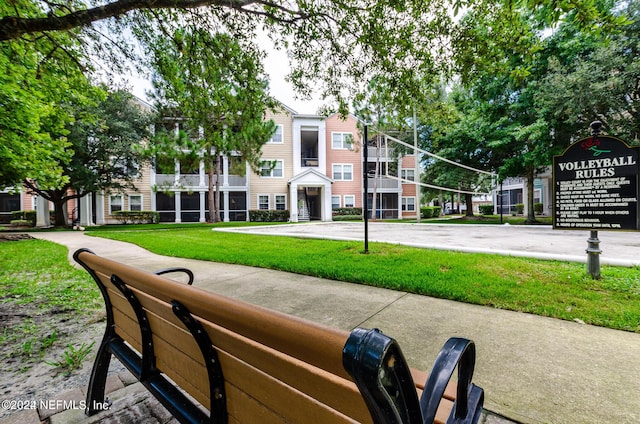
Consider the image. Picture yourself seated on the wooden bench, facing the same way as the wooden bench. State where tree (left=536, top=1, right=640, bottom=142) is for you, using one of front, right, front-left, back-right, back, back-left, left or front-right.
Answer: front

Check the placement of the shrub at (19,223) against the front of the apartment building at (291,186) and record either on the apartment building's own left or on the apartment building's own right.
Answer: on the apartment building's own right

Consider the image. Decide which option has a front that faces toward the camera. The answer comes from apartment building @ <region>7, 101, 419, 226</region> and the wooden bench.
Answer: the apartment building

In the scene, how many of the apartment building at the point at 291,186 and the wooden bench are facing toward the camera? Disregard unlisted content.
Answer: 1

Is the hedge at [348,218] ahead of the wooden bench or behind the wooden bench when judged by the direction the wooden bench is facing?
ahead

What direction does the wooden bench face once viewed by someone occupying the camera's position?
facing away from the viewer and to the right of the viewer

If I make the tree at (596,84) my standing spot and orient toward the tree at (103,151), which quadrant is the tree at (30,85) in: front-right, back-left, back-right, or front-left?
front-left

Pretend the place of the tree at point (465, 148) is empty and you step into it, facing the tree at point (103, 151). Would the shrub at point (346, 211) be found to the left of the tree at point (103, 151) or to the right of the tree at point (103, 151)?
right

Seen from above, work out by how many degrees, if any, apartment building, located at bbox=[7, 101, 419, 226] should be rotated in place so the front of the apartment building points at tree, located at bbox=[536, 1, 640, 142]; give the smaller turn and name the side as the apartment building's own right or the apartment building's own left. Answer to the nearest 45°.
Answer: approximately 45° to the apartment building's own left

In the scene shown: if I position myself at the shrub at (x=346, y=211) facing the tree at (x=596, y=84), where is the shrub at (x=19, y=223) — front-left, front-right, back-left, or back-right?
back-right

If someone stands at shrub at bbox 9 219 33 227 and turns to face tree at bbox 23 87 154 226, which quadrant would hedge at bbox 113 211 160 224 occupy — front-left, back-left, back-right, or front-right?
front-left

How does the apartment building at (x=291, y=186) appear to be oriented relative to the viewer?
toward the camera

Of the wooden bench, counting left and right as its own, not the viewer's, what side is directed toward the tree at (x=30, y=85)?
left
